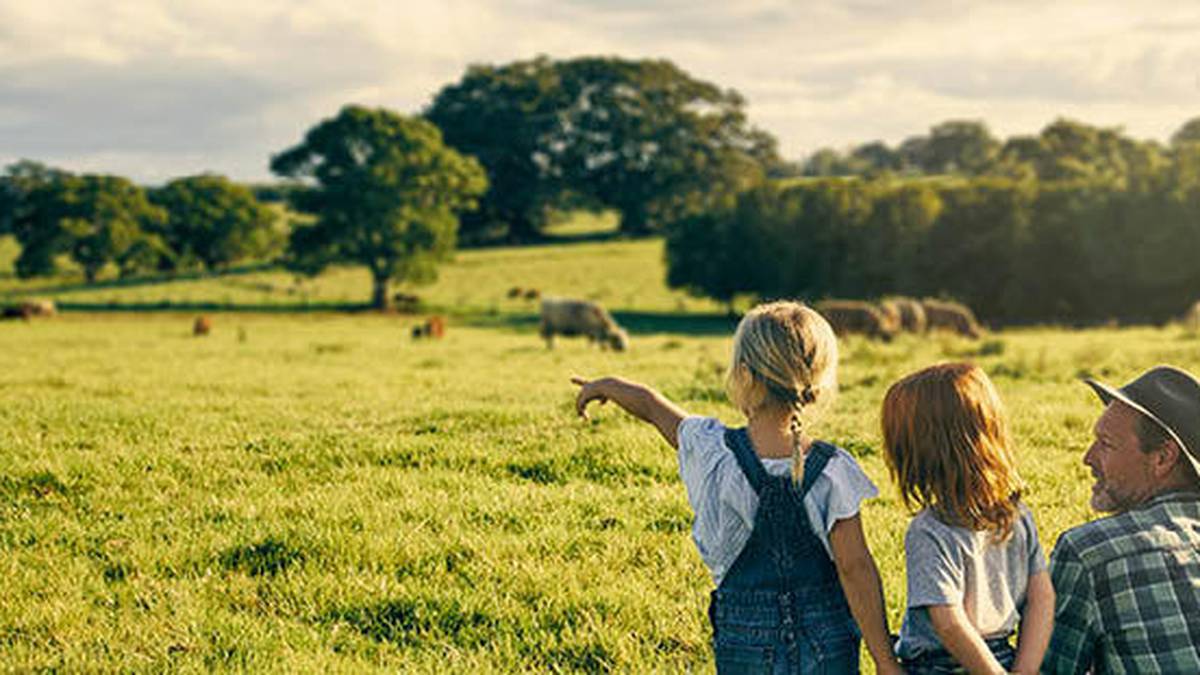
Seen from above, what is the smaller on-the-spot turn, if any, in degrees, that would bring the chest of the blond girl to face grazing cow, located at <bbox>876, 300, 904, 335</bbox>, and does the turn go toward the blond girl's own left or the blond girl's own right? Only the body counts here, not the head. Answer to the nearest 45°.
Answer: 0° — they already face it

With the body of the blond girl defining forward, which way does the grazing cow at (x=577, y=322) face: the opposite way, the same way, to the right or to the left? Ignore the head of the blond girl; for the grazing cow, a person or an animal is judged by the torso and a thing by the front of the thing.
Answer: to the right

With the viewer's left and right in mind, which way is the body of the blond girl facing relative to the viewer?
facing away from the viewer

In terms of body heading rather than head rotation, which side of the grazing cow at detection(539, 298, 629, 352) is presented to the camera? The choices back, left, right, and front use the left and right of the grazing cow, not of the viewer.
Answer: right

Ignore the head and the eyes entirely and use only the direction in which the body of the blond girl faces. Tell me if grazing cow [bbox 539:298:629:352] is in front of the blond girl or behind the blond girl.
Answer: in front

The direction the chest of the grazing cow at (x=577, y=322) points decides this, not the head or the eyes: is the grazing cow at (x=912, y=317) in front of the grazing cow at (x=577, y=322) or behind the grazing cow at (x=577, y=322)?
in front

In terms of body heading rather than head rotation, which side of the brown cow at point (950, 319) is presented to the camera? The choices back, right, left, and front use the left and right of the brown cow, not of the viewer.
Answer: right

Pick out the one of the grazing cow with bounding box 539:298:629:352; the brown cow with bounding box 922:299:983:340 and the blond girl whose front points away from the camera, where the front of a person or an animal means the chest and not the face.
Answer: the blond girl
